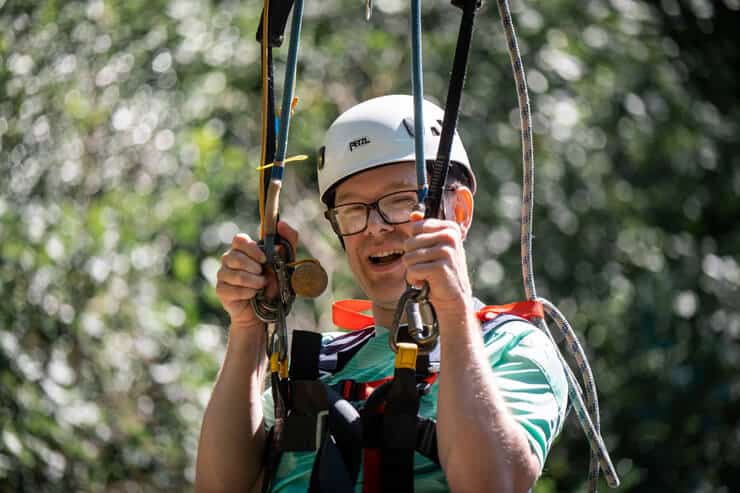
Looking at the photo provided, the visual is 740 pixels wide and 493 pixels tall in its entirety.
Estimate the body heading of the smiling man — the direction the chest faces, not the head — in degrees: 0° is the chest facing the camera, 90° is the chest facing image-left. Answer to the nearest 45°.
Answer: approximately 45°

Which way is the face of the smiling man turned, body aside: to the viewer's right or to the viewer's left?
to the viewer's left
